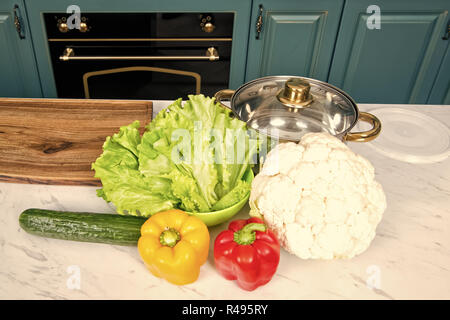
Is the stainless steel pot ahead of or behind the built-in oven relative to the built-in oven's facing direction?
ahead

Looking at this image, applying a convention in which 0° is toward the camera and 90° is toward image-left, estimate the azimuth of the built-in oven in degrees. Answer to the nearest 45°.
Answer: approximately 0°

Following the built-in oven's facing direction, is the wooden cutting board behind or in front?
in front

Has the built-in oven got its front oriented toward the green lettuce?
yes

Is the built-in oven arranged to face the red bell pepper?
yes

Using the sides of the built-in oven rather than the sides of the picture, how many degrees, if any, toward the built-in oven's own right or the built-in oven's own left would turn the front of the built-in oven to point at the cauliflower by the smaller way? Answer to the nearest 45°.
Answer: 0° — it already faces it
